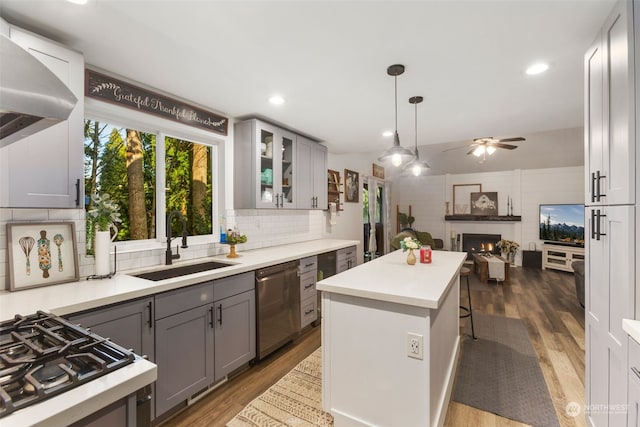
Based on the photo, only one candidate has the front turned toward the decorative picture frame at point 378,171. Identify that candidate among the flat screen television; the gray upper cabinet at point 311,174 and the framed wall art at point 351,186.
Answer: the flat screen television

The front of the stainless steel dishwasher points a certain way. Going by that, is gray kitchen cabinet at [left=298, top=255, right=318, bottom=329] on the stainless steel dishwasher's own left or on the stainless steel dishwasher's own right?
on the stainless steel dishwasher's own left

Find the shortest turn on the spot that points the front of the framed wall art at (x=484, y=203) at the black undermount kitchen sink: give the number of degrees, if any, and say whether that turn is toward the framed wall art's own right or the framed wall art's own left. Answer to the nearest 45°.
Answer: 0° — it already faces it

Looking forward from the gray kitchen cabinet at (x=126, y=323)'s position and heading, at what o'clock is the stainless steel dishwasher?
The stainless steel dishwasher is roughly at 10 o'clock from the gray kitchen cabinet.

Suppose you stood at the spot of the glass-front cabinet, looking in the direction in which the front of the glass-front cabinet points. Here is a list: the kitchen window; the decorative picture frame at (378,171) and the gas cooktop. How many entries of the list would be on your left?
1
